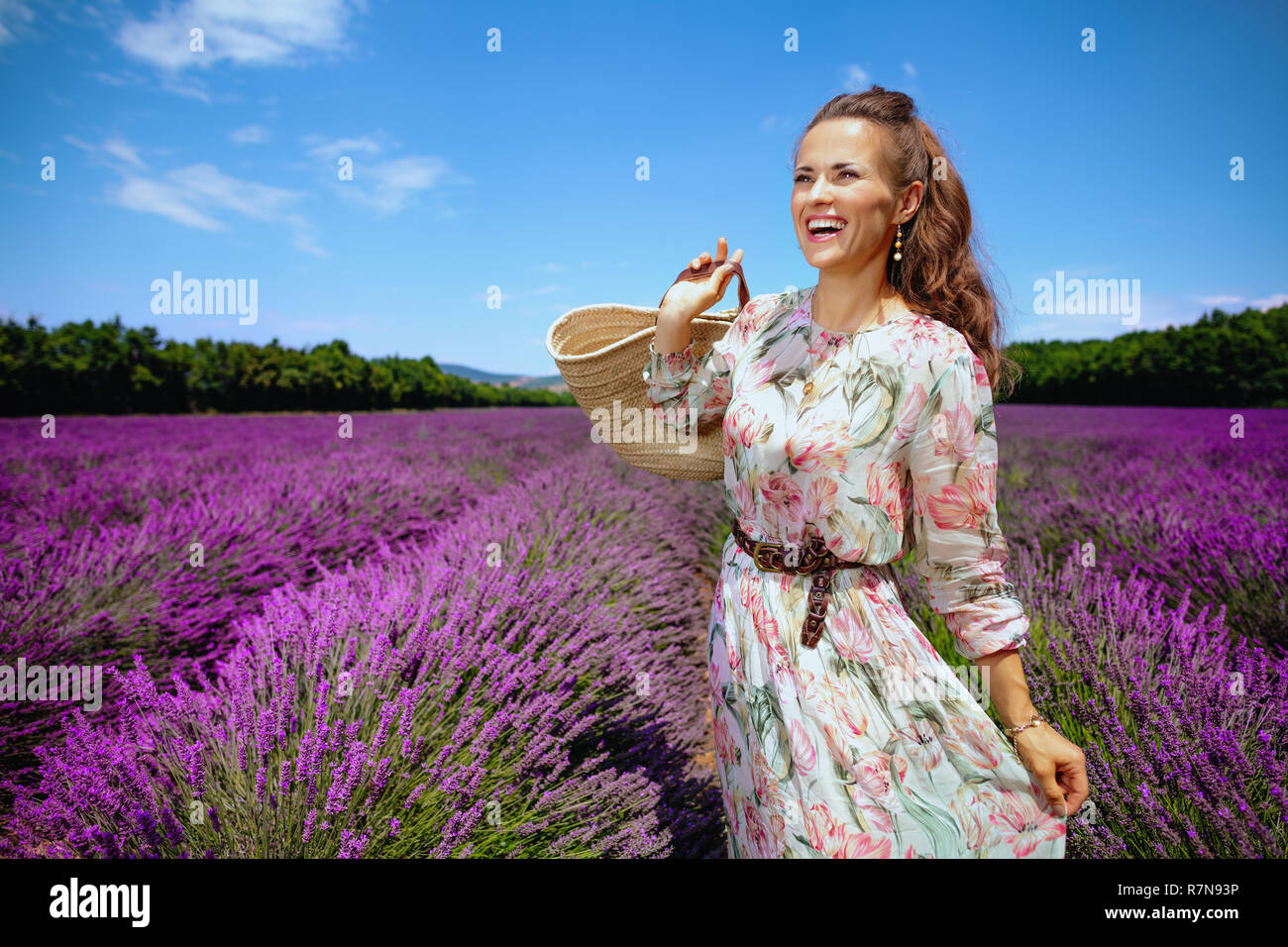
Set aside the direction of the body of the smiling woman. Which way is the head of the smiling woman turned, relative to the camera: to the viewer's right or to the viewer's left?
to the viewer's left

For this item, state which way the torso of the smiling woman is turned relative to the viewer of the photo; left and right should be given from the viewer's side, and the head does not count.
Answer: facing the viewer and to the left of the viewer
